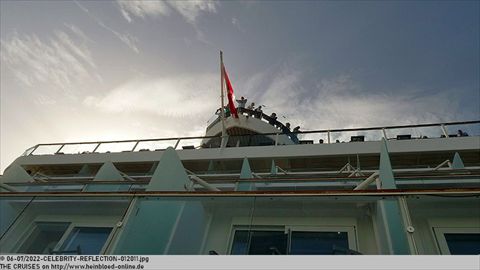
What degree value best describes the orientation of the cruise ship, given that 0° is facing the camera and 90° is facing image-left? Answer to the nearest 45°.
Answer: approximately 180°
